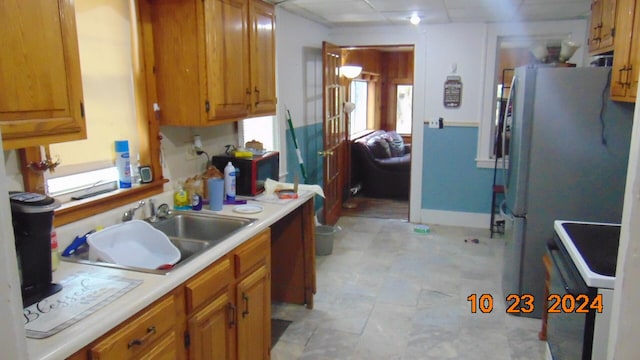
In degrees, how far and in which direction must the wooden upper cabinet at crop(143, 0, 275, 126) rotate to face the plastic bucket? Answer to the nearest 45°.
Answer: approximately 90° to its left

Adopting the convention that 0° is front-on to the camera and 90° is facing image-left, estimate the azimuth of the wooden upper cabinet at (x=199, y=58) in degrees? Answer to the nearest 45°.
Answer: approximately 315°

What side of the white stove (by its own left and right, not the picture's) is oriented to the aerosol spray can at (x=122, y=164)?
front

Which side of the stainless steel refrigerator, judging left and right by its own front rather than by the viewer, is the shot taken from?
left

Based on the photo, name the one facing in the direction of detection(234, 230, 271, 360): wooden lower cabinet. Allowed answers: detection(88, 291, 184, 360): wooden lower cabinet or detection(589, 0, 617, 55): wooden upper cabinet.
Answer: the wooden upper cabinet

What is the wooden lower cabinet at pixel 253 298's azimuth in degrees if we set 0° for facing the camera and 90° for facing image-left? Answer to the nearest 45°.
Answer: approximately 315°

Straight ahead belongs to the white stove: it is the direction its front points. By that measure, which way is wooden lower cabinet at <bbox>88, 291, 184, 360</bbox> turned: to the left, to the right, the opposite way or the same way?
the opposite way

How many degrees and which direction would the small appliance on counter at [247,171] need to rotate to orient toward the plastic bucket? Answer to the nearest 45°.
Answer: approximately 90° to its left

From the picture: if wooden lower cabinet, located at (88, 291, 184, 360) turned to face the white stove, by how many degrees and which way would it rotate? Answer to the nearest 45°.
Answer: approximately 45° to its left

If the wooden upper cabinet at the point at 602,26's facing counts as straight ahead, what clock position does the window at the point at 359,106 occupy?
The window is roughly at 3 o'clock from the wooden upper cabinet.

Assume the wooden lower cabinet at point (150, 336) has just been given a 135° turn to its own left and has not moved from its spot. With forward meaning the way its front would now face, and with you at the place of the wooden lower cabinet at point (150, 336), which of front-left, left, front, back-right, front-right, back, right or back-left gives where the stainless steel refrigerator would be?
right

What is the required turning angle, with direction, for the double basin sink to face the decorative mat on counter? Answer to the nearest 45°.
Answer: approximately 90° to its right

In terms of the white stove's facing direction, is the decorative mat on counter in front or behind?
in front

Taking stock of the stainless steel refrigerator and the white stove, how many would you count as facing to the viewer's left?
2

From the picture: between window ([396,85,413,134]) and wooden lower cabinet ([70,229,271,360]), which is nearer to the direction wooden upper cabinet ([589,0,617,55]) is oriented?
the wooden lower cabinet
